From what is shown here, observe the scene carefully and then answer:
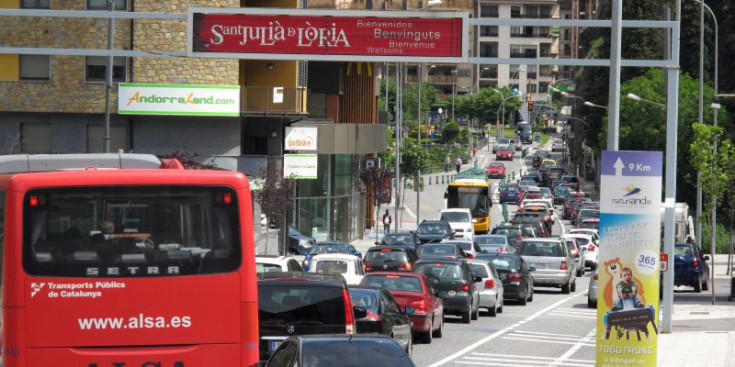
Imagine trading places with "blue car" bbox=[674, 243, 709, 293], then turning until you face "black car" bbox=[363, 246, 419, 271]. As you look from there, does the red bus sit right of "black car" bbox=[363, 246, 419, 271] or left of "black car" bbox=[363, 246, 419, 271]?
left

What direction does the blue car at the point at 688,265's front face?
away from the camera

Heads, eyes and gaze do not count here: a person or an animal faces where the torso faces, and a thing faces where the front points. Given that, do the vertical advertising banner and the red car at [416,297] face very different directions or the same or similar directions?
very different directions

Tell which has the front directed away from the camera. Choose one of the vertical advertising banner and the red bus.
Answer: the red bus

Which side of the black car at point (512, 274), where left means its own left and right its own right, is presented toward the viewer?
back

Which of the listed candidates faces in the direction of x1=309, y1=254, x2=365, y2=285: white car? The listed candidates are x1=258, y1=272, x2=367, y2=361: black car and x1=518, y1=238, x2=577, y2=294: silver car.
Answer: the black car

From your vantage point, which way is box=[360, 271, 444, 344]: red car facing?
away from the camera

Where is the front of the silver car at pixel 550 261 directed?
away from the camera

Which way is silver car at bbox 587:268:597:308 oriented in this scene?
away from the camera

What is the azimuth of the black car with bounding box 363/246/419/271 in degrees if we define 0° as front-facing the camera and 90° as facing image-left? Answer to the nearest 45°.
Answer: approximately 180°

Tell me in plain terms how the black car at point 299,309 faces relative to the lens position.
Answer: facing away from the viewer
